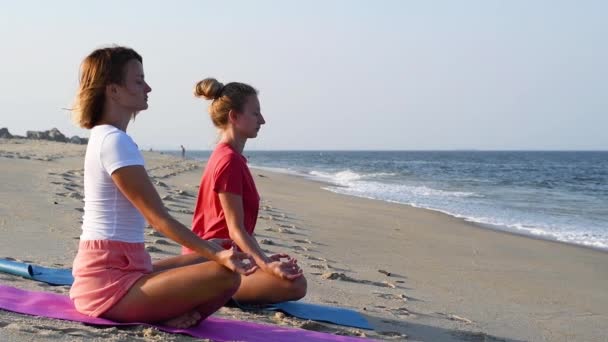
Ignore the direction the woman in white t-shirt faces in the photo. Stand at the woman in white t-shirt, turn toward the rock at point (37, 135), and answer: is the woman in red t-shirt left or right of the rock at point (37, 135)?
right

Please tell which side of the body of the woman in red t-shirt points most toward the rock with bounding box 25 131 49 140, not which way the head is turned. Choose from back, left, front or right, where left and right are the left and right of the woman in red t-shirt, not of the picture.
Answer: left

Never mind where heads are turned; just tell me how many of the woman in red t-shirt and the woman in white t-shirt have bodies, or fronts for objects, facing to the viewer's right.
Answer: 2

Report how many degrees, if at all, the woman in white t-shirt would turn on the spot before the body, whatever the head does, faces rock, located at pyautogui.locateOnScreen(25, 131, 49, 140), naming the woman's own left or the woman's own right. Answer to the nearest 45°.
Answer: approximately 90° to the woman's own left

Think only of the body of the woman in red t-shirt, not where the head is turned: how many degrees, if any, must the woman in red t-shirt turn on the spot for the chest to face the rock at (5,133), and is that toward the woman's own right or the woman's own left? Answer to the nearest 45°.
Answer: approximately 90° to the woman's own left

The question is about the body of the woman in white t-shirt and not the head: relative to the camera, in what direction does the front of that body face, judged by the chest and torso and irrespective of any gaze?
to the viewer's right

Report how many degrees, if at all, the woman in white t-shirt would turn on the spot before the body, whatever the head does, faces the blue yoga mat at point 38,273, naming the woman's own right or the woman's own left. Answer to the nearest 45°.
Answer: approximately 135° to the woman's own left

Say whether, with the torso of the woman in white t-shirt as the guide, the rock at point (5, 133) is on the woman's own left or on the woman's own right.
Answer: on the woman's own left

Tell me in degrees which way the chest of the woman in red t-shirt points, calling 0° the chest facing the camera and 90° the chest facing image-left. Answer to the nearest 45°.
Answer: approximately 270°

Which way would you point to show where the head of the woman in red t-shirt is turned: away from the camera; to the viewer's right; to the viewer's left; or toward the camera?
to the viewer's right

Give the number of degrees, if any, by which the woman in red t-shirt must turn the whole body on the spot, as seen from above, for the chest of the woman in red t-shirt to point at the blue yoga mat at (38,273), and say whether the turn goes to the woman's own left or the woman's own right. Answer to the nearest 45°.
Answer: approximately 180°

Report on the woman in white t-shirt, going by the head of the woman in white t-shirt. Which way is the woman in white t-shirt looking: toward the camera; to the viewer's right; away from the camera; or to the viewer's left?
to the viewer's right
